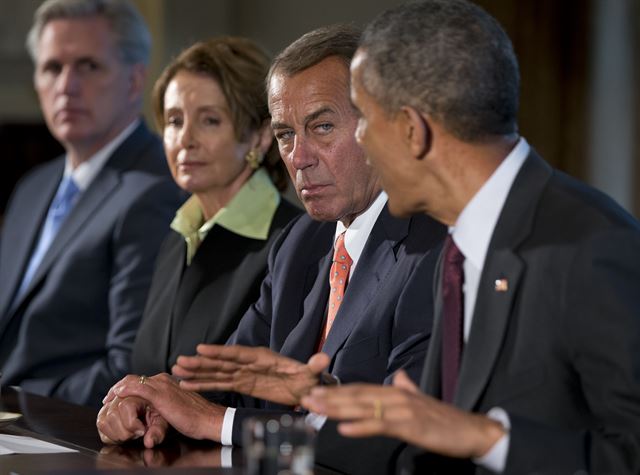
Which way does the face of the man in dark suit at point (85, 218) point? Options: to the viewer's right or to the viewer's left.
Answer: to the viewer's right

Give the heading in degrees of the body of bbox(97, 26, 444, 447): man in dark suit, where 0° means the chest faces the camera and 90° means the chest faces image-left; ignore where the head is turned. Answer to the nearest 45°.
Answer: approximately 45°

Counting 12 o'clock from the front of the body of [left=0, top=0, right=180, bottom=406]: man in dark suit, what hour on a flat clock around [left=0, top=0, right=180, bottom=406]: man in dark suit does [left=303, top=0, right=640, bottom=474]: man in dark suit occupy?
[left=303, top=0, right=640, bottom=474]: man in dark suit is roughly at 10 o'clock from [left=0, top=0, right=180, bottom=406]: man in dark suit.

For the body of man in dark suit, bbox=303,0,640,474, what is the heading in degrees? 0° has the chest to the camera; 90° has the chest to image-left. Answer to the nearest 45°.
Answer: approximately 45°
